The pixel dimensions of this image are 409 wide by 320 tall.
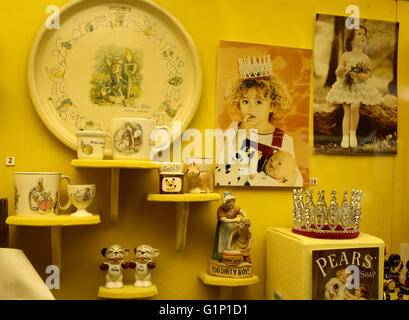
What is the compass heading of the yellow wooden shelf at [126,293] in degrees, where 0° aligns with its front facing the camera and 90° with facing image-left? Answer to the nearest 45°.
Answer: approximately 0°
